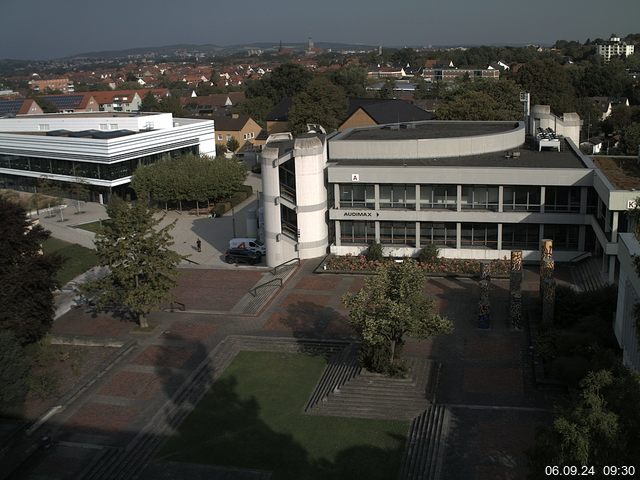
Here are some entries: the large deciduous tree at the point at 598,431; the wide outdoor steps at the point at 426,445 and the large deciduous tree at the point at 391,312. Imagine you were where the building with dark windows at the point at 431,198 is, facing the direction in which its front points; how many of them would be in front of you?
3

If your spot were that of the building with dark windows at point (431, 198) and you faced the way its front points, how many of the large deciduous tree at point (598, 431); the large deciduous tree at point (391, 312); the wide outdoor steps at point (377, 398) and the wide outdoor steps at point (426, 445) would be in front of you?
4

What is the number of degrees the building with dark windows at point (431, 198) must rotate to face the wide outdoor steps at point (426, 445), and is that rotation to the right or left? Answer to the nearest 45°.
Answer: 0° — it already faces it

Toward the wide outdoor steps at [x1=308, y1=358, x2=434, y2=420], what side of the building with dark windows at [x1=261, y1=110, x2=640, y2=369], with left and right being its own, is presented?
front

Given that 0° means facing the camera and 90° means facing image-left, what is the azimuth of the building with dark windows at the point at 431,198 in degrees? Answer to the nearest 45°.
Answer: approximately 0°

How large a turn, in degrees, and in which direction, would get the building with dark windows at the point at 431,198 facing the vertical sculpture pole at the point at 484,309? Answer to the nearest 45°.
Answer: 0° — it already faces it

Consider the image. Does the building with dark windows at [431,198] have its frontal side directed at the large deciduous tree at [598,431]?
yes

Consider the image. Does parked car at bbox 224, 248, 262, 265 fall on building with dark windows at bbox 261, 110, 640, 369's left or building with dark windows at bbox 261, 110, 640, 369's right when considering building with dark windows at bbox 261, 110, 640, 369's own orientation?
on its right

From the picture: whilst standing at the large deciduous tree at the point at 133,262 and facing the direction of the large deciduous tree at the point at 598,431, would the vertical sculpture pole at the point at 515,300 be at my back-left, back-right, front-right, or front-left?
front-left

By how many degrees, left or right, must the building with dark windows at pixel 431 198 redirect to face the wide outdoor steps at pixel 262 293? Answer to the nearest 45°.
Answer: approximately 45° to its right

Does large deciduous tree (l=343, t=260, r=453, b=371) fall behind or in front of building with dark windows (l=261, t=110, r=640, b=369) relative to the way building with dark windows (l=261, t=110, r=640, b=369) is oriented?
in front
